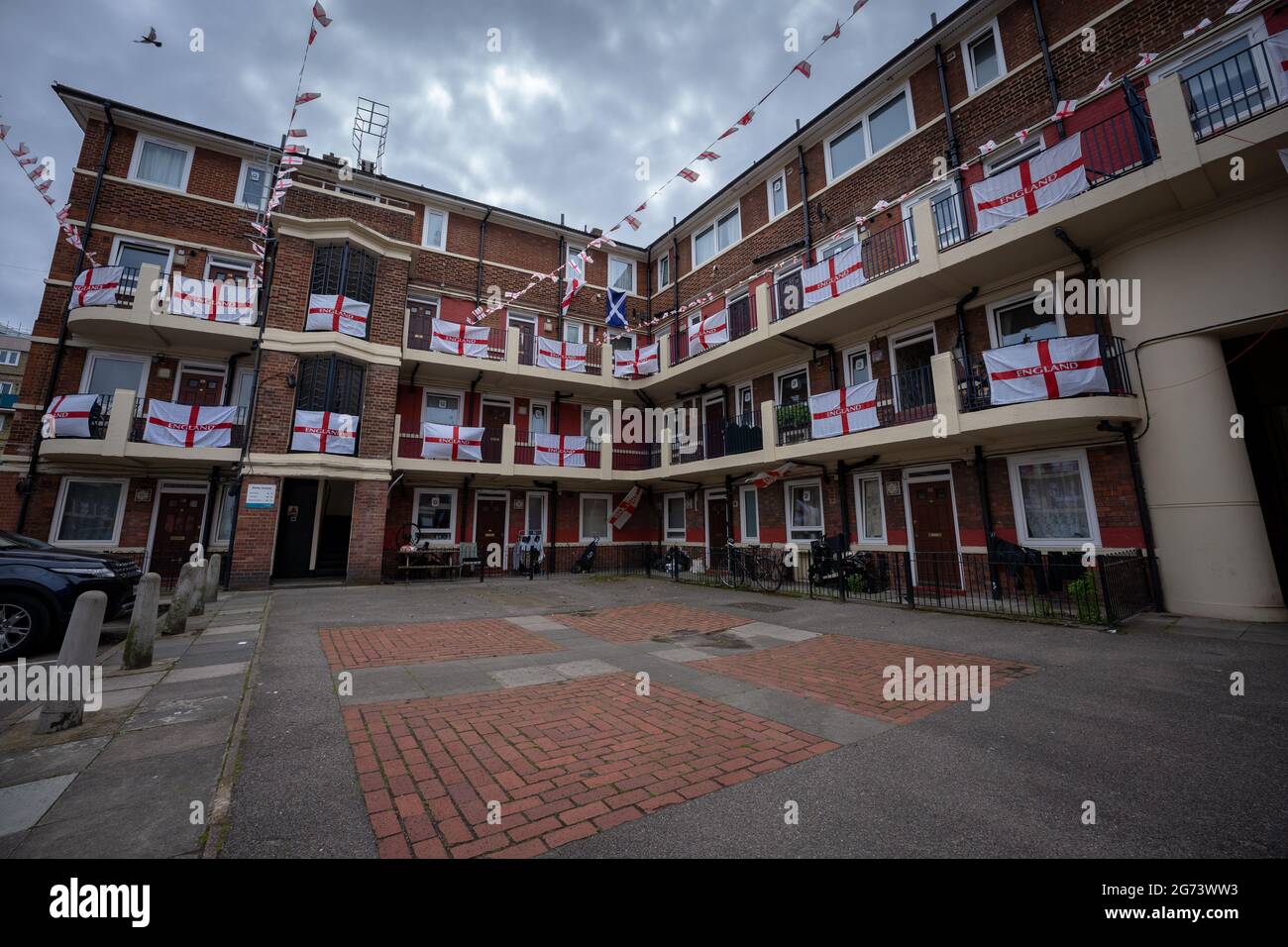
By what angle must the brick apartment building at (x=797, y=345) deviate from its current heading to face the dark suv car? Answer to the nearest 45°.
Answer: approximately 45° to its right

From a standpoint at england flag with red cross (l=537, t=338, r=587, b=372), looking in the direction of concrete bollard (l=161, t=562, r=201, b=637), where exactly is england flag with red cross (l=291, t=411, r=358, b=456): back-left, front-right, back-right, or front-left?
front-right

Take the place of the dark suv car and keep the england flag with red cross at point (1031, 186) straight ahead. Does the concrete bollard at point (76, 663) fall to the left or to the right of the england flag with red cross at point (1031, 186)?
right

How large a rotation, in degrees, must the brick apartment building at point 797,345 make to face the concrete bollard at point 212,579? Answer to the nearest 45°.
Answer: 0° — it already faces it

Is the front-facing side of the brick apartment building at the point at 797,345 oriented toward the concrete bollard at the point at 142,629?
no

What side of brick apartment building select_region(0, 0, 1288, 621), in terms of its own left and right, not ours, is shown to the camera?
front
